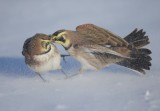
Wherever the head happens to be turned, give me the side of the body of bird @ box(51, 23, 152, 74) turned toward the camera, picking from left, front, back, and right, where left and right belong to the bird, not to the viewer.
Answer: left
